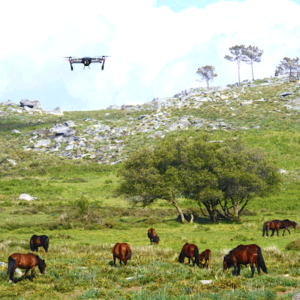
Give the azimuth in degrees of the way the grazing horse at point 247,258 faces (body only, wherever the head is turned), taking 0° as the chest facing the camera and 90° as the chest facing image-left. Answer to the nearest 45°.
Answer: approximately 90°

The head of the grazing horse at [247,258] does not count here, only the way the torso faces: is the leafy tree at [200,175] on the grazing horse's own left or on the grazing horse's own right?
on the grazing horse's own right

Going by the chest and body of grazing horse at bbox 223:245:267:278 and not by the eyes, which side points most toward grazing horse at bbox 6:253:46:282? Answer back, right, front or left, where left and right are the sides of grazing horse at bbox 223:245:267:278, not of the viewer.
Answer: front

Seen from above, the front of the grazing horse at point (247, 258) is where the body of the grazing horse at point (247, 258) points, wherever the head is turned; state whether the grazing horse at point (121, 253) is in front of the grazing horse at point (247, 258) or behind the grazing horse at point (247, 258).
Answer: in front

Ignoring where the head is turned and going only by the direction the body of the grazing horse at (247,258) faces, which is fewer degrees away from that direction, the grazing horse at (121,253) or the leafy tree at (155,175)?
the grazing horse

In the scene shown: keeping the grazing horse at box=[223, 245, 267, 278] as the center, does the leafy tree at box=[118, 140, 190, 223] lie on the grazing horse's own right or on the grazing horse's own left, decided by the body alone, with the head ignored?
on the grazing horse's own right

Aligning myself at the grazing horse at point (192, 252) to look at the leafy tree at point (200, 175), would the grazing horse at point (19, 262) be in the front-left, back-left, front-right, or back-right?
back-left

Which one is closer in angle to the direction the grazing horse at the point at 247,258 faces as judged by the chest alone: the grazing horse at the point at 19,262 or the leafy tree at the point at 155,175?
the grazing horse

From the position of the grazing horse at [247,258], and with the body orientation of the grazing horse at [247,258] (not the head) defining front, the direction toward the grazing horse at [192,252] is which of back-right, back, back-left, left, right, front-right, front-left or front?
front-right

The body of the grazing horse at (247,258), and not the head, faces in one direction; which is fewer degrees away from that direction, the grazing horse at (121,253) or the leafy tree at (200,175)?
the grazing horse
